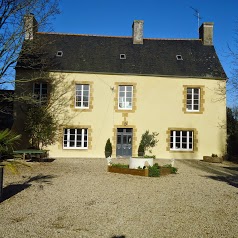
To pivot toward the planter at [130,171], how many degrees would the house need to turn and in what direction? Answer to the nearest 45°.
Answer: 0° — it already faces it

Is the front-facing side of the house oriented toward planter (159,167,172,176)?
yes

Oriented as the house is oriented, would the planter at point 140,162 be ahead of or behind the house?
ahead

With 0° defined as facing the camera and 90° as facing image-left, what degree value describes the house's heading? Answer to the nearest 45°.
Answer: approximately 0°

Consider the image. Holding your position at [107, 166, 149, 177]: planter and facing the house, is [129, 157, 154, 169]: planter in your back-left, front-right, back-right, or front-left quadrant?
front-right

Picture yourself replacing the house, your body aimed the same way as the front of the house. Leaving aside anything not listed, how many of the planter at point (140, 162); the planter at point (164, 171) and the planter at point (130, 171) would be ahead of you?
3
